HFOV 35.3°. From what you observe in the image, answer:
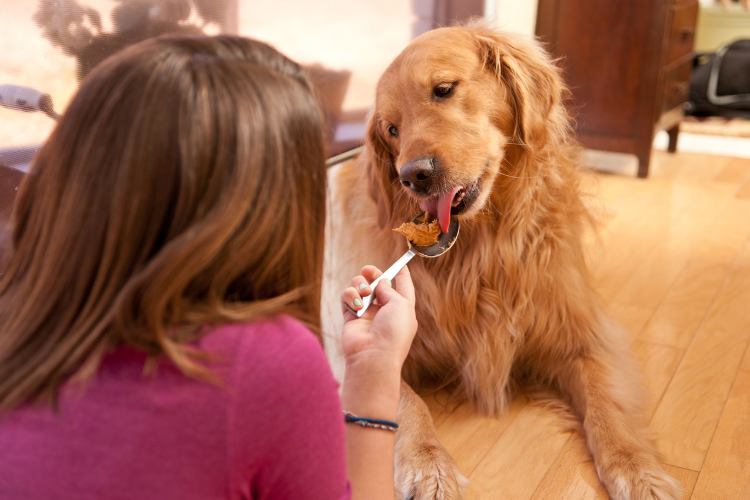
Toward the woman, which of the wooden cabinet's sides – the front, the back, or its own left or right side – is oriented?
right

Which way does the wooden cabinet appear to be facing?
to the viewer's right

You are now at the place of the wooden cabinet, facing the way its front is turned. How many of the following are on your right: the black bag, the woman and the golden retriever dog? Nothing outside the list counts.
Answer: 2

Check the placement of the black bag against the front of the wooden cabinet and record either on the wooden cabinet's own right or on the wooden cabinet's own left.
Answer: on the wooden cabinet's own left

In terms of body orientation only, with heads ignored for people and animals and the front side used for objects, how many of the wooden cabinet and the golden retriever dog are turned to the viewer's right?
1

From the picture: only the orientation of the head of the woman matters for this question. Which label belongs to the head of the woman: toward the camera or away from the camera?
away from the camera

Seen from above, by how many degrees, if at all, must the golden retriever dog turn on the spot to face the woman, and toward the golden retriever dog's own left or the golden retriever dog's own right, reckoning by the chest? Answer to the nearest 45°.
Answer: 0° — it already faces them

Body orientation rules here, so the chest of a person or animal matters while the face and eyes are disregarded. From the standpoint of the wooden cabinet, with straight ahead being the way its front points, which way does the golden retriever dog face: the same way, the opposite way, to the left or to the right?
to the right

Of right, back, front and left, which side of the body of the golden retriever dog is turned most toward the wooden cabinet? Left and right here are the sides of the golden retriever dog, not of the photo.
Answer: back
